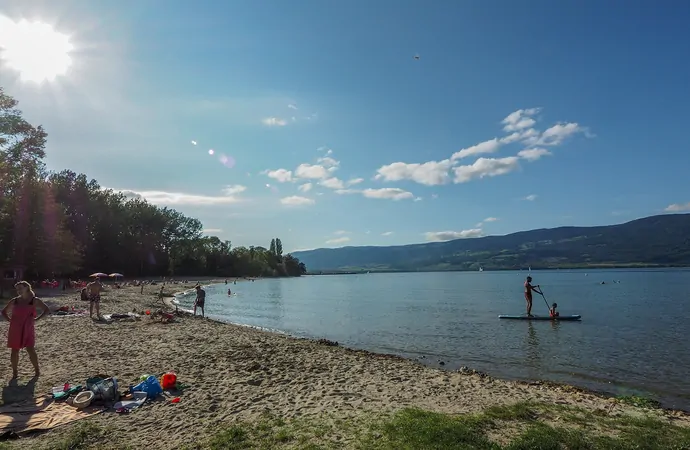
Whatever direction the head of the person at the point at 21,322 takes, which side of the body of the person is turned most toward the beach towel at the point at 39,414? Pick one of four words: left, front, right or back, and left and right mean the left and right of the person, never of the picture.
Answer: front

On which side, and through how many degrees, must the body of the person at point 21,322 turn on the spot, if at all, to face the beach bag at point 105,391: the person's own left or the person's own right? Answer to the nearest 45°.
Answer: approximately 45° to the person's own left

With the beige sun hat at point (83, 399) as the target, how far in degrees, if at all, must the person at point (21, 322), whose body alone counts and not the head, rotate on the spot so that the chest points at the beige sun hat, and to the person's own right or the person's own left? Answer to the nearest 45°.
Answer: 0° — they already face it

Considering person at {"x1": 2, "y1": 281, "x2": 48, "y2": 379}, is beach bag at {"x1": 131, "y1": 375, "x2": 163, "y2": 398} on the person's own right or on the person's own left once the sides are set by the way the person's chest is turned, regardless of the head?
on the person's own left

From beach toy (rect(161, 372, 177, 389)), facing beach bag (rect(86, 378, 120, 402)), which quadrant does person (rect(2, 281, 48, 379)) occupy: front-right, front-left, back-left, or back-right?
front-right

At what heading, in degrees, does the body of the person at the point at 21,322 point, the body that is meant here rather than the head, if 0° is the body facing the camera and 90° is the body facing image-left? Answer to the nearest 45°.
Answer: approximately 0°

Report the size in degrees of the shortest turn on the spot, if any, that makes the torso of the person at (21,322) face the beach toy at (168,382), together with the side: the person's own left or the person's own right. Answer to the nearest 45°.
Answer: approximately 45° to the person's own left
